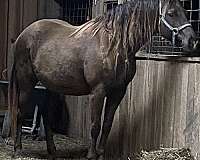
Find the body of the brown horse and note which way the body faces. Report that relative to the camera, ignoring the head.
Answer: to the viewer's right

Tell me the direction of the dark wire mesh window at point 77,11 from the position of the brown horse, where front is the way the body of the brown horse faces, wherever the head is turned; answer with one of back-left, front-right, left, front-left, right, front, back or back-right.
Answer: left

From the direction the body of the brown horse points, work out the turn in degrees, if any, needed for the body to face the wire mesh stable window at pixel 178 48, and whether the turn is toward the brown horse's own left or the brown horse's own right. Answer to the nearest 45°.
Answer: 0° — it already faces it
